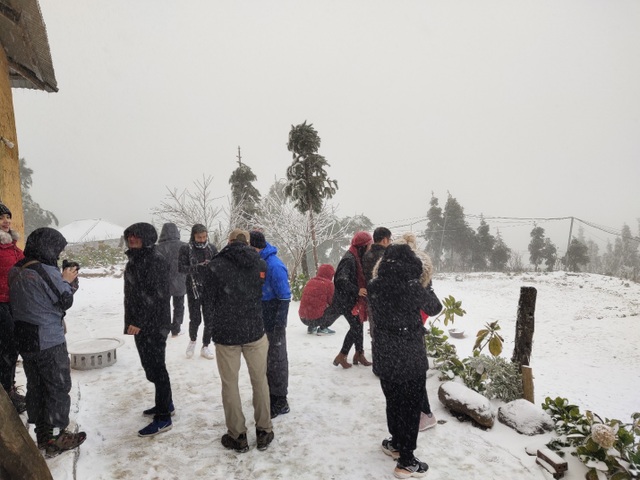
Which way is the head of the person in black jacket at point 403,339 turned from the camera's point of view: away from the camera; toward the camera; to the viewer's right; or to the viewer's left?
away from the camera

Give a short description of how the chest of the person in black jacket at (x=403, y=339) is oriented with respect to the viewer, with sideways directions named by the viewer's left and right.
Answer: facing away from the viewer and to the right of the viewer

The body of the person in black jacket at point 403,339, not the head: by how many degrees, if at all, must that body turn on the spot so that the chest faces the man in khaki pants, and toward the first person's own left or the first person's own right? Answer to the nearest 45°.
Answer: approximately 135° to the first person's own left

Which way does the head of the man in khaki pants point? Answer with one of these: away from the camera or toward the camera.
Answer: away from the camera

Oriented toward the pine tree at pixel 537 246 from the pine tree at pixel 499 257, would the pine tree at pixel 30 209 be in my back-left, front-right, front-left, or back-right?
back-right

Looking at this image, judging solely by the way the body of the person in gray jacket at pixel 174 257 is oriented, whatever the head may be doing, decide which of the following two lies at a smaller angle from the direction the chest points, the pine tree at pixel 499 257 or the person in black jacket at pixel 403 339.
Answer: the pine tree

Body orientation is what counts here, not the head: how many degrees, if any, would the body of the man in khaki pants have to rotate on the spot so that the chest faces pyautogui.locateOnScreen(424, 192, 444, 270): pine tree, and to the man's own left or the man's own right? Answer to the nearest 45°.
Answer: approximately 45° to the man's own right

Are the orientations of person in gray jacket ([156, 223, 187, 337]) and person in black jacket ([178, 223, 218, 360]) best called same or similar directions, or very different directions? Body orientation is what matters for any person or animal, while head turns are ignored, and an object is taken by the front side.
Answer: very different directions

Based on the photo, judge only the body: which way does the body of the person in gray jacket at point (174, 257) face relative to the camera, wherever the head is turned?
away from the camera

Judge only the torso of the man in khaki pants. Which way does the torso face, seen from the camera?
away from the camera

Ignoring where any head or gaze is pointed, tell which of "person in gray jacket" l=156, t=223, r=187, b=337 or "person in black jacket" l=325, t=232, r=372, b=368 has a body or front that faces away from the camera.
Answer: "person in gray jacket" l=156, t=223, r=187, b=337
